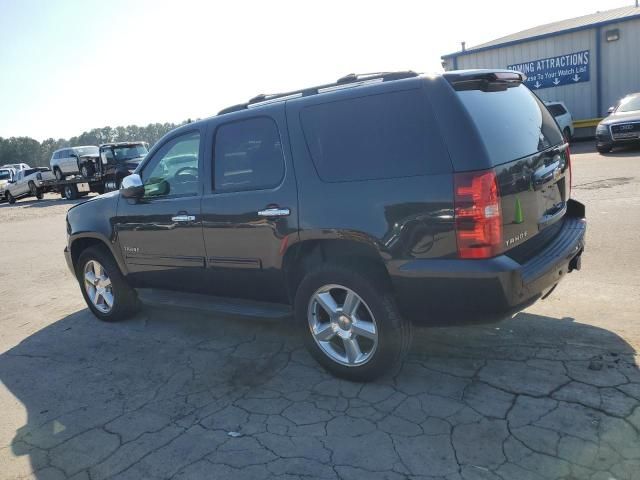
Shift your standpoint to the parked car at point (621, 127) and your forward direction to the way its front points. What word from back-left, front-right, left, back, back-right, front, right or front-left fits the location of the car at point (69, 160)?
front-right

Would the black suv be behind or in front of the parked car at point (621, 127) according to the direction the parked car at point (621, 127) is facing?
in front

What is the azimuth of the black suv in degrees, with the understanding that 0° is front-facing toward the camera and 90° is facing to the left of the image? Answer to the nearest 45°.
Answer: approximately 135°

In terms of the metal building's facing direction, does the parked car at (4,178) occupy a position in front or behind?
in front

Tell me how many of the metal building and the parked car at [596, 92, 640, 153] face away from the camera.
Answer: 0

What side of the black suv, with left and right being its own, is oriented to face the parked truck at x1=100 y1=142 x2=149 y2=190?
front

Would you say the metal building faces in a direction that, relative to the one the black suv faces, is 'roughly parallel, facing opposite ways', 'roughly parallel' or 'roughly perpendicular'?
roughly perpendicular

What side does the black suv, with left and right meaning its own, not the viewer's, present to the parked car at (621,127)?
right

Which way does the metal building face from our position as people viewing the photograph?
facing the viewer and to the left of the viewer

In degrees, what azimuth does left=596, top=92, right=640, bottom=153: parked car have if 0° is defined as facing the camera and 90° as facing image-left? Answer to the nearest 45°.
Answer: approximately 45°

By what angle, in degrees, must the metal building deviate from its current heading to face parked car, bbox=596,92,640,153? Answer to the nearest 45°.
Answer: approximately 45° to its left

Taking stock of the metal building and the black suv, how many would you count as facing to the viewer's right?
0
